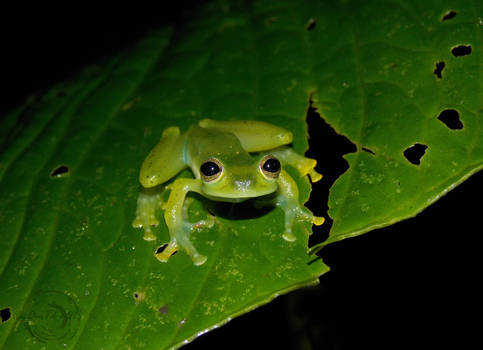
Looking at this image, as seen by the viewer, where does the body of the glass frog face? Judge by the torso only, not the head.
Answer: toward the camera
